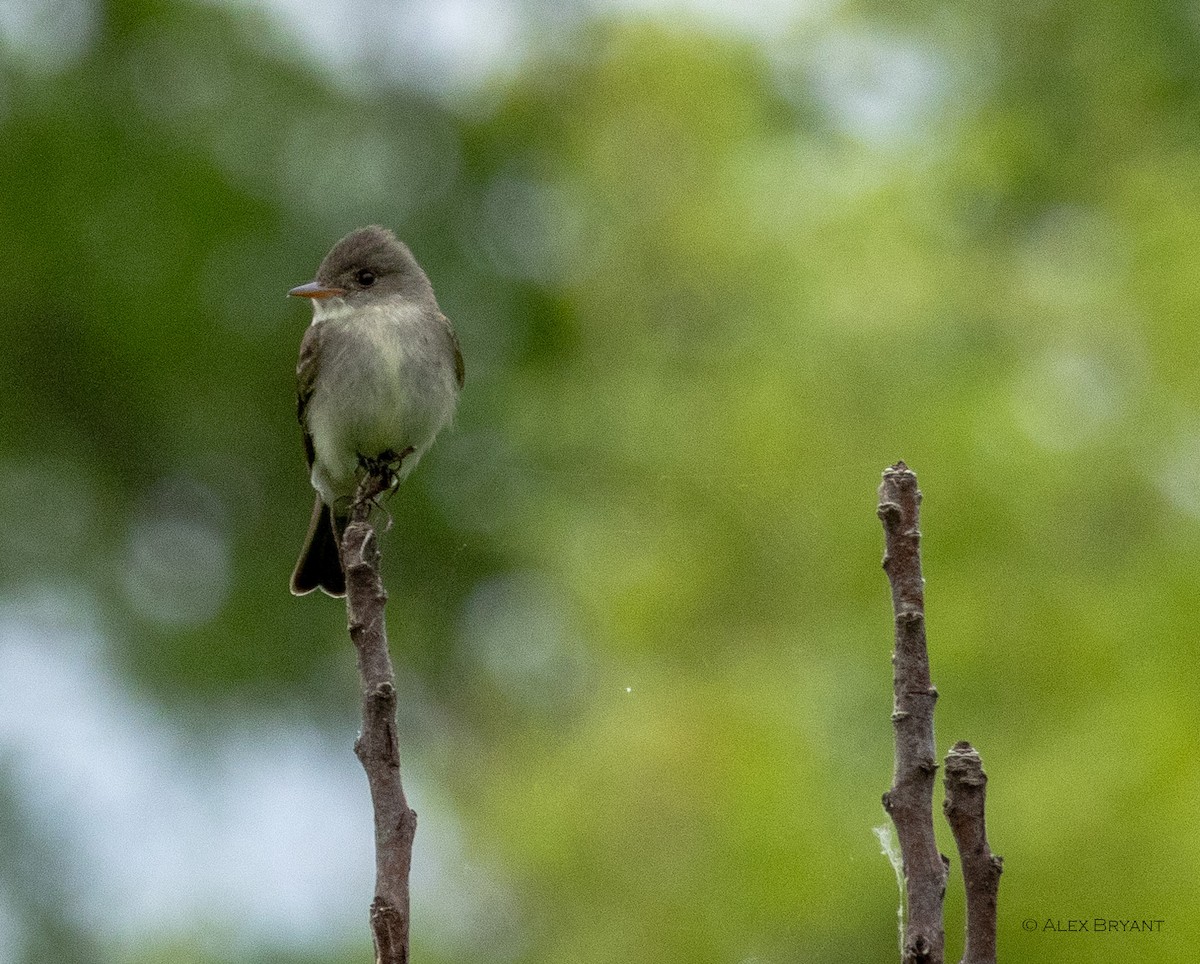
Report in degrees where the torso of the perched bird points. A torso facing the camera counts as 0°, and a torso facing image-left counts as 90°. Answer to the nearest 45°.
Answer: approximately 0°
